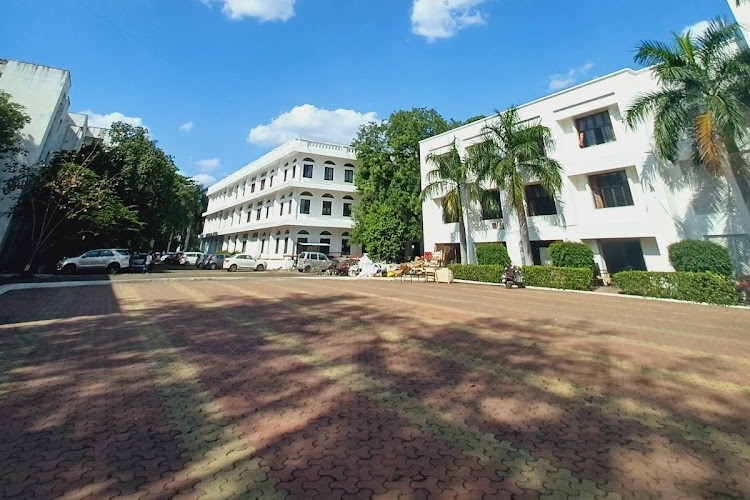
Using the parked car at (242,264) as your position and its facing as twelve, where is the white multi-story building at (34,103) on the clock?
The white multi-story building is roughly at 5 o'clock from the parked car.

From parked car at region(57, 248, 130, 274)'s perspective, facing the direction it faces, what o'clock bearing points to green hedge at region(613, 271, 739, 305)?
The green hedge is roughly at 8 o'clock from the parked car.

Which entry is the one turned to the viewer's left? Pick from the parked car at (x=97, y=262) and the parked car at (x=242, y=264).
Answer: the parked car at (x=97, y=262)

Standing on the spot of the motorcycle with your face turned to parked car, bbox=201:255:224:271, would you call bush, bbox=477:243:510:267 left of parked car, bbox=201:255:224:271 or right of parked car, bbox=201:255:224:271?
right

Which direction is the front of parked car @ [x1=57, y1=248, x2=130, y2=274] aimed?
to the viewer's left

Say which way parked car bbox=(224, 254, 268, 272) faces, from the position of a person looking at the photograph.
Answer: facing to the right of the viewer

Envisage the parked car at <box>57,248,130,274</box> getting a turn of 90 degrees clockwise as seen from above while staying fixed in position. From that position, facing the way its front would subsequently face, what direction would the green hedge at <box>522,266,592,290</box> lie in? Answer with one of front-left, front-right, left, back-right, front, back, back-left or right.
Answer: back-right
